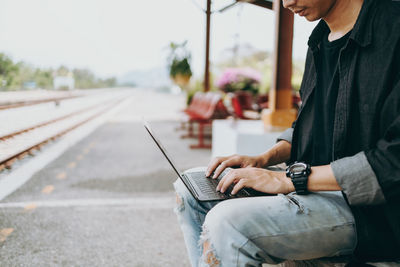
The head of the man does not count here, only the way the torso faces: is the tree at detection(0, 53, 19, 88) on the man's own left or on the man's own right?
on the man's own right

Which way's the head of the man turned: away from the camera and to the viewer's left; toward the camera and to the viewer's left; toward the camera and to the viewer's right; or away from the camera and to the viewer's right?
toward the camera and to the viewer's left

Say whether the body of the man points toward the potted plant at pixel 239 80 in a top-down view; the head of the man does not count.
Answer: no
